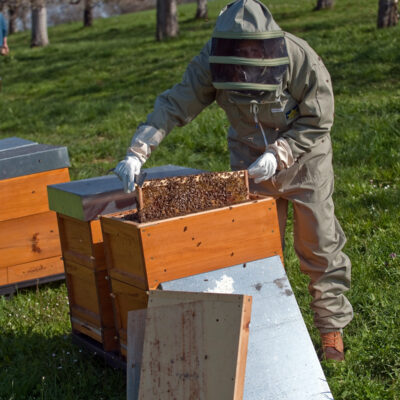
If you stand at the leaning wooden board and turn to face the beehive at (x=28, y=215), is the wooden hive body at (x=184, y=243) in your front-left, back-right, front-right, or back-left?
front-right

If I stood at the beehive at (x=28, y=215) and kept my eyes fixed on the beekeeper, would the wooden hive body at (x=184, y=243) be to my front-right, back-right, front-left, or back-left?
front-right

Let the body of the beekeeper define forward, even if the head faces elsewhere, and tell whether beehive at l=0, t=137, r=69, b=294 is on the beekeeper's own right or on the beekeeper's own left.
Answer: on the beekeeper's own right

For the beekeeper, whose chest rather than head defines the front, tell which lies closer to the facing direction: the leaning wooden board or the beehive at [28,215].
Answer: the leaning wooden board

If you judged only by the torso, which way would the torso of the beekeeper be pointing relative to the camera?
toward the camera

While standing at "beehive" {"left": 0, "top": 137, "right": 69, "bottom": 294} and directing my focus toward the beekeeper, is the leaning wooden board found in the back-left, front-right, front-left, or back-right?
front-right

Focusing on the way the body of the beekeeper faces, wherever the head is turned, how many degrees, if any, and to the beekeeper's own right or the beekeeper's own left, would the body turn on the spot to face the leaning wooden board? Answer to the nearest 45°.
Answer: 0° — they already face it
